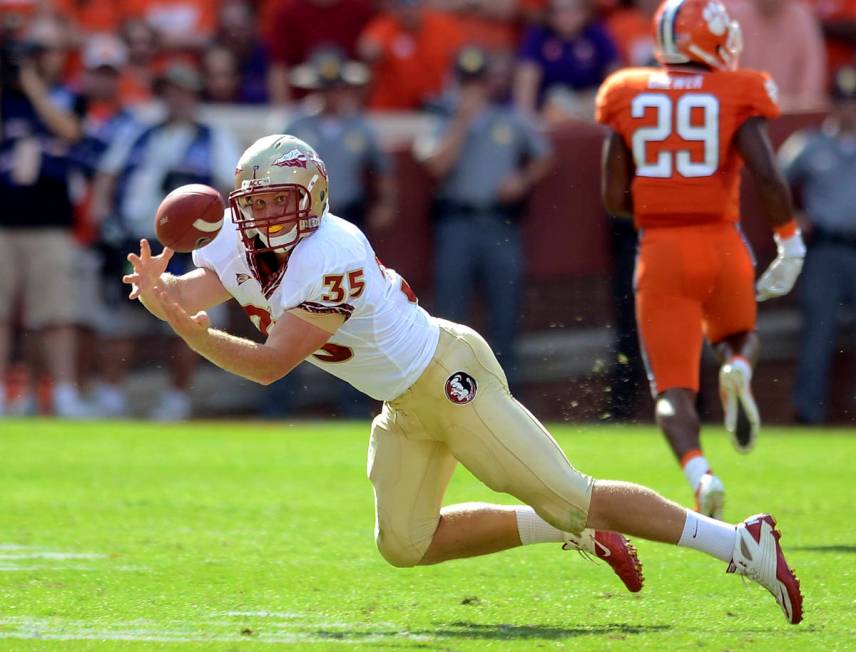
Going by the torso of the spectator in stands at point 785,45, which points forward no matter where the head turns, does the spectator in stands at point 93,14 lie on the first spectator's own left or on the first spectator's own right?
on the first spectator's own right

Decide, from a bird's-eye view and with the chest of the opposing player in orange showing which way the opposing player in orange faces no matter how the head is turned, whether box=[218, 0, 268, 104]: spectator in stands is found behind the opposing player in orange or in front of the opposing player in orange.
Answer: in front

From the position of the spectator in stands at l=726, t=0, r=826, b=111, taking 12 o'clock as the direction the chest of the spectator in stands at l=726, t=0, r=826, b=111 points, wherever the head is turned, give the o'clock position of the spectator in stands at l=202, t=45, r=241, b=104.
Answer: the spectator in stands at l=202, t=45, r=241, b=104 is roughly at 3 o'clock from the spectator in stands at l=726, t=0, r=826, b=111.

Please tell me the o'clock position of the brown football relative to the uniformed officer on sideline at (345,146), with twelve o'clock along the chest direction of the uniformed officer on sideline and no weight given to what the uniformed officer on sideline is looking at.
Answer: The brown football is roughly at 12 o'clock from the uniformed officer on sideline.

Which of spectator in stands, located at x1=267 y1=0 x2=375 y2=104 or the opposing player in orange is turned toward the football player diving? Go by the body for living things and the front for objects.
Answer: the spectator in stands

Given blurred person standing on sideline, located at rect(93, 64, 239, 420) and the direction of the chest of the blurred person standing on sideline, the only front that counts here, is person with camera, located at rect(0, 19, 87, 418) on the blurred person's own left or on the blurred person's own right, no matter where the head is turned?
on the blurred person's own right

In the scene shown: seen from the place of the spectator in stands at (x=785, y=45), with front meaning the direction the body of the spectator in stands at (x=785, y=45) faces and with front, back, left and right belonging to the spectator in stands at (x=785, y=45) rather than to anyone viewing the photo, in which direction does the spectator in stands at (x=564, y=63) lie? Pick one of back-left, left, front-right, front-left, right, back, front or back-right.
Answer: right

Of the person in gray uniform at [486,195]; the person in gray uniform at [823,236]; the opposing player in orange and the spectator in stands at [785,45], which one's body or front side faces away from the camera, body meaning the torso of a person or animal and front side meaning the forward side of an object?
the opposing player in orange

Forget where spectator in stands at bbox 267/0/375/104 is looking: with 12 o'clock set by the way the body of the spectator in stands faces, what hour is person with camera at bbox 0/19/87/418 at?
The person with camera is roughly at 2 o'clock from the spectator in stands.

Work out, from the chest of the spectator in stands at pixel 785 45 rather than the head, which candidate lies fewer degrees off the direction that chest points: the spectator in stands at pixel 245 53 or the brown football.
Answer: the brown football

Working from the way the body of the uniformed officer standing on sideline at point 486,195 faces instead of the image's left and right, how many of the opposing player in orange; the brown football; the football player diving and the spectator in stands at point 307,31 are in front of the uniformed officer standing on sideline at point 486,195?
3
